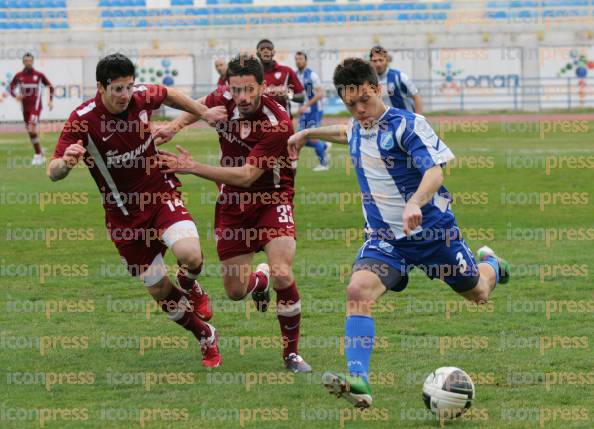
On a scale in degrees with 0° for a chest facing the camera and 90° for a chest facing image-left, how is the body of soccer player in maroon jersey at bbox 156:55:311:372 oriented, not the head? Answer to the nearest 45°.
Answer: approximately 45°

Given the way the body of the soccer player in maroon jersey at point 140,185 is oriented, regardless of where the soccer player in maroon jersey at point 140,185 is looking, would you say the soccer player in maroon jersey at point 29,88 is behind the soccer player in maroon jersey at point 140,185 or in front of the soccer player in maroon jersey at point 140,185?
behind

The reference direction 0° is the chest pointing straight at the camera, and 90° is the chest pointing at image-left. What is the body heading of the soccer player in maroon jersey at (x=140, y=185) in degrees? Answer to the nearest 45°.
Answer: approximately 315°

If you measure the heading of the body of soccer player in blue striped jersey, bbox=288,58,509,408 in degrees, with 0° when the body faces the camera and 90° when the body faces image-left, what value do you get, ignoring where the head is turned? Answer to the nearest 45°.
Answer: approximately 45°

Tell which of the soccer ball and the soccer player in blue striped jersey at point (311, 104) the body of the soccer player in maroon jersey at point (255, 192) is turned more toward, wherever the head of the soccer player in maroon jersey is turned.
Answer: the soccer ball
